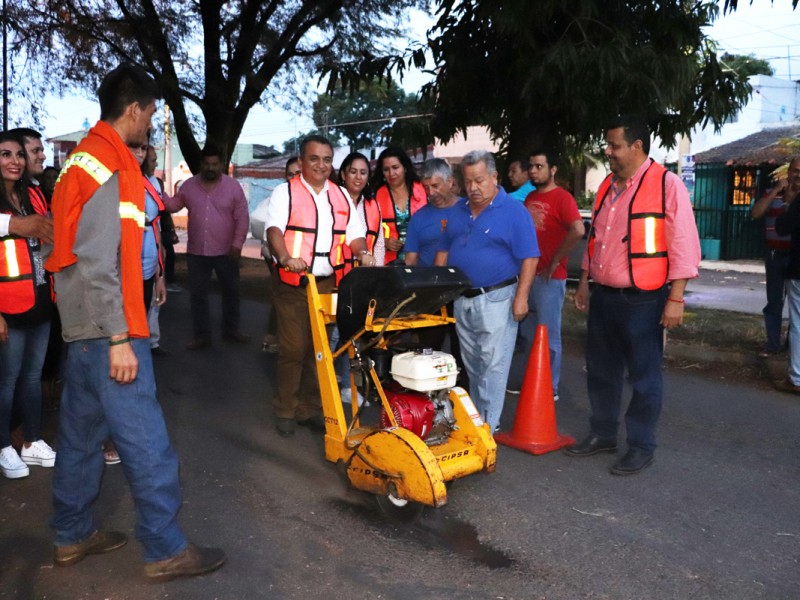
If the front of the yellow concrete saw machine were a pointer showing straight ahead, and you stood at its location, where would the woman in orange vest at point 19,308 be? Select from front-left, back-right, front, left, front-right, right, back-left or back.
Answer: back-right

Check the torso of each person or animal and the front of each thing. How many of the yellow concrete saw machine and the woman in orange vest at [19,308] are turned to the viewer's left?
0

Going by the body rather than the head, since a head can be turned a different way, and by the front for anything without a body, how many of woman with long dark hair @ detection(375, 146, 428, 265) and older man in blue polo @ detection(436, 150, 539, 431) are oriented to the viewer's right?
0

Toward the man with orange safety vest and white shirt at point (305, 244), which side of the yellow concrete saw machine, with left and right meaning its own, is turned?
back

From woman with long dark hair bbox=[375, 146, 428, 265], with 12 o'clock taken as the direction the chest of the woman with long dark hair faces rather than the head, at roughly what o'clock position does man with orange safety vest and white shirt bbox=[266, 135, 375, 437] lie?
The man with orange safety vest and white shirt is roughly at 1 o'clock from the woman with long dark hair.

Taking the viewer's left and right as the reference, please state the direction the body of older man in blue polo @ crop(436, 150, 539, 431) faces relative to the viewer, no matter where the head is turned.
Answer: facing the viewer and to the left of the viewer

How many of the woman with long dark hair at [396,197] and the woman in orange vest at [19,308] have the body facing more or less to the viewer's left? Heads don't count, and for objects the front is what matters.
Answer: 0

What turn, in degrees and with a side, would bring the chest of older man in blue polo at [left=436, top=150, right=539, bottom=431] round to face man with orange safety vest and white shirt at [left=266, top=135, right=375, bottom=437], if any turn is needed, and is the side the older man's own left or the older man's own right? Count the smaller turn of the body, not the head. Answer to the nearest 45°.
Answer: approximately 45° to the older man's own right

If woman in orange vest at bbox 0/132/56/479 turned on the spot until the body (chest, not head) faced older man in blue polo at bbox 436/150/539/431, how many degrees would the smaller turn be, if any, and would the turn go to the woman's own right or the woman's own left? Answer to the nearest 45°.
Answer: approximately 45° to the woman's own left

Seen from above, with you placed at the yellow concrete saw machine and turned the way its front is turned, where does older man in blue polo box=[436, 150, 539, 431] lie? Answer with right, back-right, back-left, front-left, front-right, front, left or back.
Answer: left

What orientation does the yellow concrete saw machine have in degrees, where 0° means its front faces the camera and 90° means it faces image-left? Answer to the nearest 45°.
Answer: approximately 315°

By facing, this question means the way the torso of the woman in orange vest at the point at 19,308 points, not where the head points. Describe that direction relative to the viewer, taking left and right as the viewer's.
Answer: facing the viewer and to the right of the viewer

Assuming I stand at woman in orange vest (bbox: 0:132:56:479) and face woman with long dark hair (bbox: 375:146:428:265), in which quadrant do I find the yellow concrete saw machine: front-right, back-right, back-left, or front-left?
front-right

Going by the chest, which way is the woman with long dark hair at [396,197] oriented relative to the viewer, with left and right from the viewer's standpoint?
facing the viewer
